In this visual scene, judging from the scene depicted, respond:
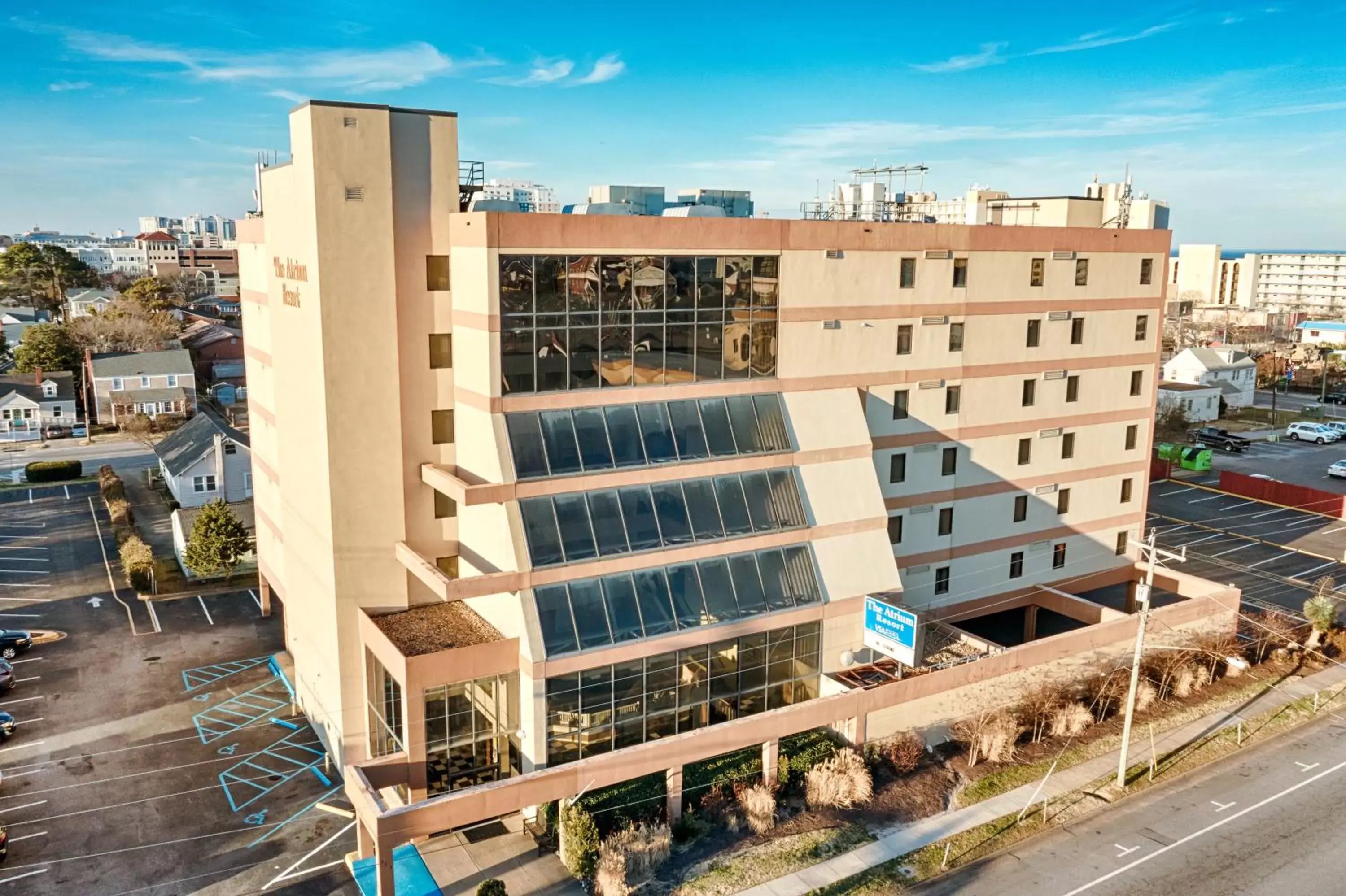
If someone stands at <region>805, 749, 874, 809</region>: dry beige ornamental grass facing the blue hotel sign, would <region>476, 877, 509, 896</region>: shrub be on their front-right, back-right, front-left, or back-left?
back-left

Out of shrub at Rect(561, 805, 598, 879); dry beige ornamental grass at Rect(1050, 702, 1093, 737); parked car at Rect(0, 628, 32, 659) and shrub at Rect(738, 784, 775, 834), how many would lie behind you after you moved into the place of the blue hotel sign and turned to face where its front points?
1

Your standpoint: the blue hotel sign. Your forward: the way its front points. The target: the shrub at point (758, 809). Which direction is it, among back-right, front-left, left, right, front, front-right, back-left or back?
front

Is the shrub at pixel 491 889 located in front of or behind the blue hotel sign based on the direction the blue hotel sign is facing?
in front
